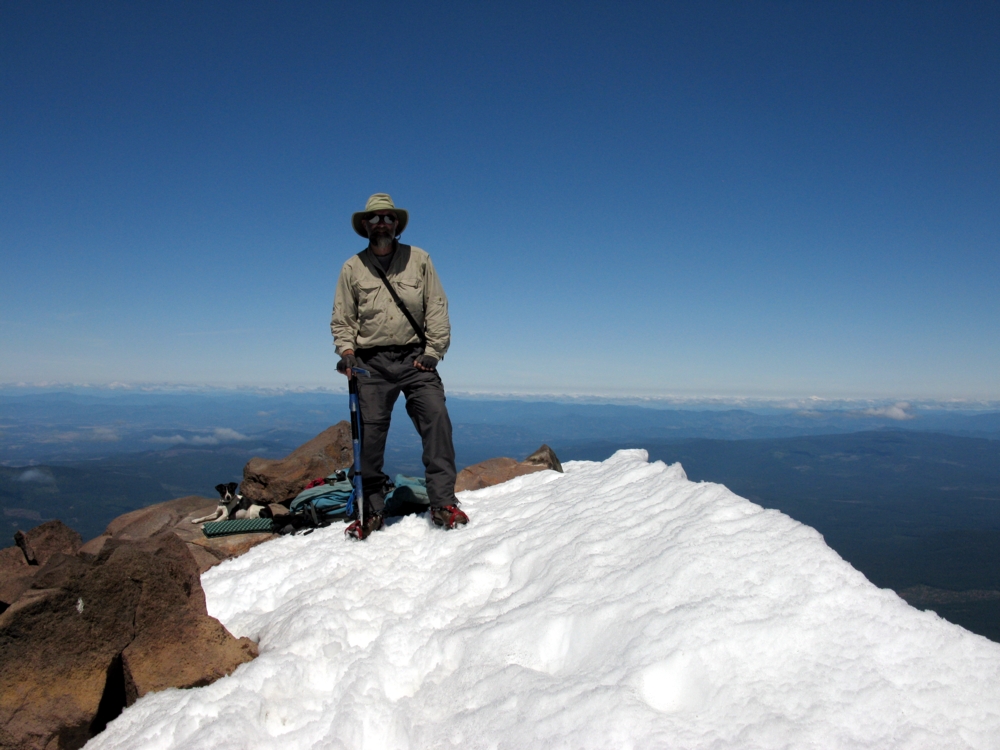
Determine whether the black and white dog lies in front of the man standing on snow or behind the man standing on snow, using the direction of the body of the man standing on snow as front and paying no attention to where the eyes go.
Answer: behind

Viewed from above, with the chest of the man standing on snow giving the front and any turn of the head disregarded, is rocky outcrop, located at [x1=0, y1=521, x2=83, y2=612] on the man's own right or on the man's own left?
on the man's own right

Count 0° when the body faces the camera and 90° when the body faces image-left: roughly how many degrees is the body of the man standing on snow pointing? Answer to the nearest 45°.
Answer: approximately 0°

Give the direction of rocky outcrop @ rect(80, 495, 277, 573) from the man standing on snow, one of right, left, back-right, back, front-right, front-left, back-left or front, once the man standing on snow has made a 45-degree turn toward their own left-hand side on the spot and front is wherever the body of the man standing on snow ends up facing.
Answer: back

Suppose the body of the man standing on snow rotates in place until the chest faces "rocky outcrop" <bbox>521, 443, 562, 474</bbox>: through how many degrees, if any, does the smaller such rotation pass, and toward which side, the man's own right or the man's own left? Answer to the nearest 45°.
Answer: approximately 135° to the man's own left

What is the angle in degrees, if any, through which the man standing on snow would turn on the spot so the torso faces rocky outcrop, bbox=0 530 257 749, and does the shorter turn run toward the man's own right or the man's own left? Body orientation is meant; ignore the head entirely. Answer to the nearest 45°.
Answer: approximately 45° to the man's own right
